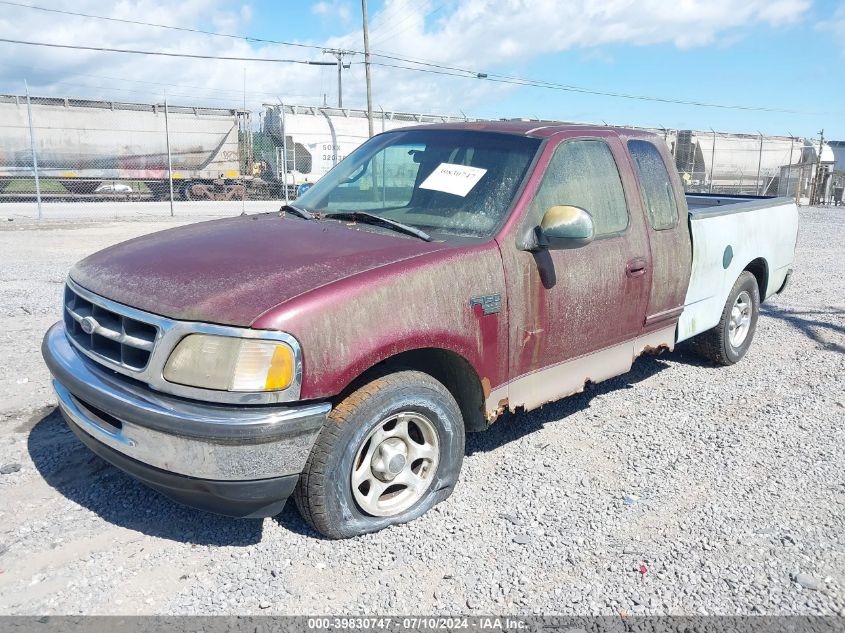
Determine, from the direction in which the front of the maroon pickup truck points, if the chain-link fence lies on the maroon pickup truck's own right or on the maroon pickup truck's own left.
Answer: on the maroon pickup truck's own right

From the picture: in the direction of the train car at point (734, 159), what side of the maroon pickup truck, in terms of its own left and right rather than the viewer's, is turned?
back

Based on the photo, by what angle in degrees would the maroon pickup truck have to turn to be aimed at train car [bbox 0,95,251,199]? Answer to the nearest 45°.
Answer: approximately 90° to its right

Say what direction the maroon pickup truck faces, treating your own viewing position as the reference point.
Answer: facing the viewer and to the left of the viewer

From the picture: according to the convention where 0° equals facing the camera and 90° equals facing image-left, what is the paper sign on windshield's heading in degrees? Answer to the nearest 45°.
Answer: approximately 45°

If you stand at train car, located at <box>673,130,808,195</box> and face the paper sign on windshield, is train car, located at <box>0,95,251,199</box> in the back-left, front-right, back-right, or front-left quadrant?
front-right

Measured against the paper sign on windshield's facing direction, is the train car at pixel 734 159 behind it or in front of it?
behind
